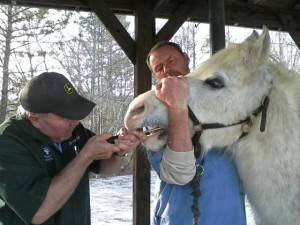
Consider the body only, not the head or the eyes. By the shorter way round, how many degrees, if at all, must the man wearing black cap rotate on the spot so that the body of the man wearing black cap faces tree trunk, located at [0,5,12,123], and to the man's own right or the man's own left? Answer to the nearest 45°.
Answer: approximately 135° to the man's own left

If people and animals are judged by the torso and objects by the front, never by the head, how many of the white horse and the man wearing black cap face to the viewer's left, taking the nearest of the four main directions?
1

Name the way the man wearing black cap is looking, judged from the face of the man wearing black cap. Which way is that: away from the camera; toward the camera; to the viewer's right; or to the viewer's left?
to the viewer's right

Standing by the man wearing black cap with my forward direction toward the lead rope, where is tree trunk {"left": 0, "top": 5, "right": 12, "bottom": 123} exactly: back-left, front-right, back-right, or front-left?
back-left

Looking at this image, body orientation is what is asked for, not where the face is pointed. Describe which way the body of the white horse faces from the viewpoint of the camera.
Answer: to the viewer's left

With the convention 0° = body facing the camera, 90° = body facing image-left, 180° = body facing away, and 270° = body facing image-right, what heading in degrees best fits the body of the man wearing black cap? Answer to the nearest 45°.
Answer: approximately 315°

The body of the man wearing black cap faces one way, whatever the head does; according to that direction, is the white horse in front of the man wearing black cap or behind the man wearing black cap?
in front

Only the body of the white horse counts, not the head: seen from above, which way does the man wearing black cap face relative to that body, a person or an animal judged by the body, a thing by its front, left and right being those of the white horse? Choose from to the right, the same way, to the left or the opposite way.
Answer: the opposite way

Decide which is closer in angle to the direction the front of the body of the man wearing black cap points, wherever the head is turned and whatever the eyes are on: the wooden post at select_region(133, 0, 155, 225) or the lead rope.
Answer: the lead rope

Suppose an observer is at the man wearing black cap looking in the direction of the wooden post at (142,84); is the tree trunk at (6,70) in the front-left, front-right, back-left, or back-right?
front-left

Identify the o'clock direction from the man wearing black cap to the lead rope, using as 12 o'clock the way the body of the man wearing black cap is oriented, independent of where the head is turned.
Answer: The lead rope is roughly at 11 o'clock from the man wearing black cap.

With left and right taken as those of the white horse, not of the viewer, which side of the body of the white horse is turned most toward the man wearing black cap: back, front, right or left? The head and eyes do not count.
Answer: front

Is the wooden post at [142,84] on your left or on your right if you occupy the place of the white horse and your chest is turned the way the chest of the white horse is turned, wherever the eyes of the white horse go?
on your right

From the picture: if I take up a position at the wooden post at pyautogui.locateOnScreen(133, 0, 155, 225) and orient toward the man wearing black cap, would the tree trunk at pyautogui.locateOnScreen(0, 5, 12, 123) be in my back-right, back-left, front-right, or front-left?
back-right
